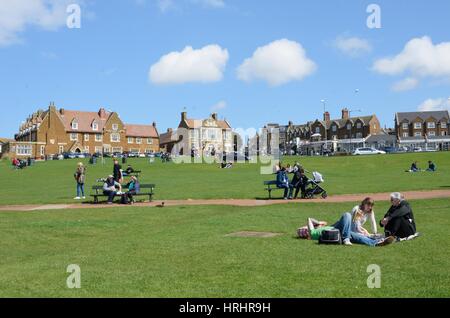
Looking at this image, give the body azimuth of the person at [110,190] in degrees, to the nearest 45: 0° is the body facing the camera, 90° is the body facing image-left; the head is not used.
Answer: approximately 0°

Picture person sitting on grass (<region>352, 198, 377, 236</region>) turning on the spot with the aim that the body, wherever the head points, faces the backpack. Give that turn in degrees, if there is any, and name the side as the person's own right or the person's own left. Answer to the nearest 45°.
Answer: approximately 90° to the person's own right

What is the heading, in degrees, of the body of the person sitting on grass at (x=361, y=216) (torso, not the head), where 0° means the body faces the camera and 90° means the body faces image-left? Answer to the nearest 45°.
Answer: approximately 315°
